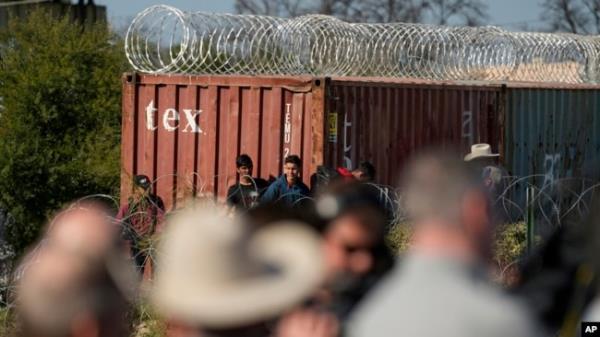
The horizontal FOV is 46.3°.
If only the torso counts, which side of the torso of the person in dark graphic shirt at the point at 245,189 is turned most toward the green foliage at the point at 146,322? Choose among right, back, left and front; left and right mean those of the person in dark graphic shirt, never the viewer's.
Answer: front

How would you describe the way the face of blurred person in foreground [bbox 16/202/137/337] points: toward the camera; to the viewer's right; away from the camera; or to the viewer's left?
away from the camera

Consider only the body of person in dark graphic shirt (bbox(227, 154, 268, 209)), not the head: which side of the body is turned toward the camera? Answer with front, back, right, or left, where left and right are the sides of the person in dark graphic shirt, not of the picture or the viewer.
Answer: front

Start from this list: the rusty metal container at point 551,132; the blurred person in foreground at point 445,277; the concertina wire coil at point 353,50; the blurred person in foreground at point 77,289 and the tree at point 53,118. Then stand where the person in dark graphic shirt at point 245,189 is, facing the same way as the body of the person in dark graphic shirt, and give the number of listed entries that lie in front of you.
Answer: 2

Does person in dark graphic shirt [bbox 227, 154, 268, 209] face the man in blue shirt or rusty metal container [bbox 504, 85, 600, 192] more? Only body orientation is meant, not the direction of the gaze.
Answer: the man in blue shirt

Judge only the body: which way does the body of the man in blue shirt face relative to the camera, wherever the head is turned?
toward the camera

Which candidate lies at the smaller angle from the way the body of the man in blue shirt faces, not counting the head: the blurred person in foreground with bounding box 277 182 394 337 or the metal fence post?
the blurred person in foreground

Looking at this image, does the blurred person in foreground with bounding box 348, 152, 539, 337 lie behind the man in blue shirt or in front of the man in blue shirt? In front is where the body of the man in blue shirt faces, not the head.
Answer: in front

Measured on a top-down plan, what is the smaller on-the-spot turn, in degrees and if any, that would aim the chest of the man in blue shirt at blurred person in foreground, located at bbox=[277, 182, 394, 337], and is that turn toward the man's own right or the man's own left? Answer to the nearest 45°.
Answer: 0° — they already face them

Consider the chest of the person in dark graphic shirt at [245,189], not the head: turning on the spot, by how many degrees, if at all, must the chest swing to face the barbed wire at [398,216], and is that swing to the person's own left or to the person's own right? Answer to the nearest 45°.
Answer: approximately 45° to the person's own left

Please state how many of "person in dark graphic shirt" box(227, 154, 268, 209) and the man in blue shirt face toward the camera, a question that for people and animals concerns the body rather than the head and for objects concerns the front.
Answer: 2

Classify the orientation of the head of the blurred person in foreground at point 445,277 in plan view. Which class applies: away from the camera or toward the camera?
away from the camera

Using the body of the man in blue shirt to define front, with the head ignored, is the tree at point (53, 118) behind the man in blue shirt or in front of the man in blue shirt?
behind

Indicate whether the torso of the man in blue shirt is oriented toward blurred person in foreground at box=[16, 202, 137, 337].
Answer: yes
